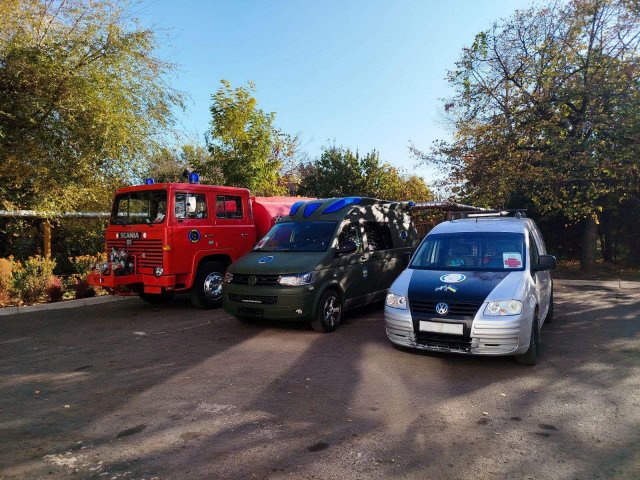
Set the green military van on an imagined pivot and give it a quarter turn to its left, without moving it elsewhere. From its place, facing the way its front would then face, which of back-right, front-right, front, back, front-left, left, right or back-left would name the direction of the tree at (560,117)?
left

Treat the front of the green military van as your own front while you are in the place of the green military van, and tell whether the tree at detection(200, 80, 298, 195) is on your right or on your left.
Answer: on your right

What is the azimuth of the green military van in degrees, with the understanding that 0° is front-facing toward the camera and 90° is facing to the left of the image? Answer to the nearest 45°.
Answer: approximately 45°

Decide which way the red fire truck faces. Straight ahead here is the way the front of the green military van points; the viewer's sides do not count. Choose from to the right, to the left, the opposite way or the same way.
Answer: the same way

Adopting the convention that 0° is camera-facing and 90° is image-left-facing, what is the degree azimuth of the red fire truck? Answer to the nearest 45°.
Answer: approximately 45°

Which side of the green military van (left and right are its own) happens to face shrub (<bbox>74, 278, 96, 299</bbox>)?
right

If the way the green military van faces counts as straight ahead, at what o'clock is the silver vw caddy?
The silver vw caddy is roughly at 9 o'clock from the green military van.

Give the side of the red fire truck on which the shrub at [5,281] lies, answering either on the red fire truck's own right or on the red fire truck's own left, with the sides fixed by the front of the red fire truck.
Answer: on the red fire truck's own right

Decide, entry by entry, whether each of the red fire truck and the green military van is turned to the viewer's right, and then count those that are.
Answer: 0

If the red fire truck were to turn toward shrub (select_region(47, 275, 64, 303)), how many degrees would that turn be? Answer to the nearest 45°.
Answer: approximately 90° to its right

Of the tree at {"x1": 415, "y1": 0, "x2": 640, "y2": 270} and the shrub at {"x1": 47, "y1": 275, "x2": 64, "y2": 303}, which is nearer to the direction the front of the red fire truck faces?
the shrub

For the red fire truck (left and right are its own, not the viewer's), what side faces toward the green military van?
left

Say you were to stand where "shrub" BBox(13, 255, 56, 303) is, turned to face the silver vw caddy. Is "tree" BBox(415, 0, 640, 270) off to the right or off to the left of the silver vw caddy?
left

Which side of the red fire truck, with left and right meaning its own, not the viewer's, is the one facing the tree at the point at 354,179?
back

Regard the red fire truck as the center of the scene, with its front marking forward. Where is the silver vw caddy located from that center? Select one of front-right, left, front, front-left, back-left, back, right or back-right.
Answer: left

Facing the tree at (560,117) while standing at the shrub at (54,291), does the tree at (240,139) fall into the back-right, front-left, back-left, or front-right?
front-left

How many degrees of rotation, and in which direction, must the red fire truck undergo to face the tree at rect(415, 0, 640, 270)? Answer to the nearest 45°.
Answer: approximately 135° to its left

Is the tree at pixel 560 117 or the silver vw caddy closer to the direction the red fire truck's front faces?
the silver vw caddy
